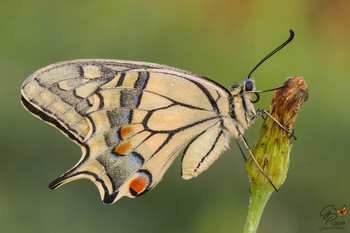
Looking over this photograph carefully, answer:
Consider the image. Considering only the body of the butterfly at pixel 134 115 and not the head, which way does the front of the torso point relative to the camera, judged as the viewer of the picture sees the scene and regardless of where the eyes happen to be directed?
to the viewer's right
